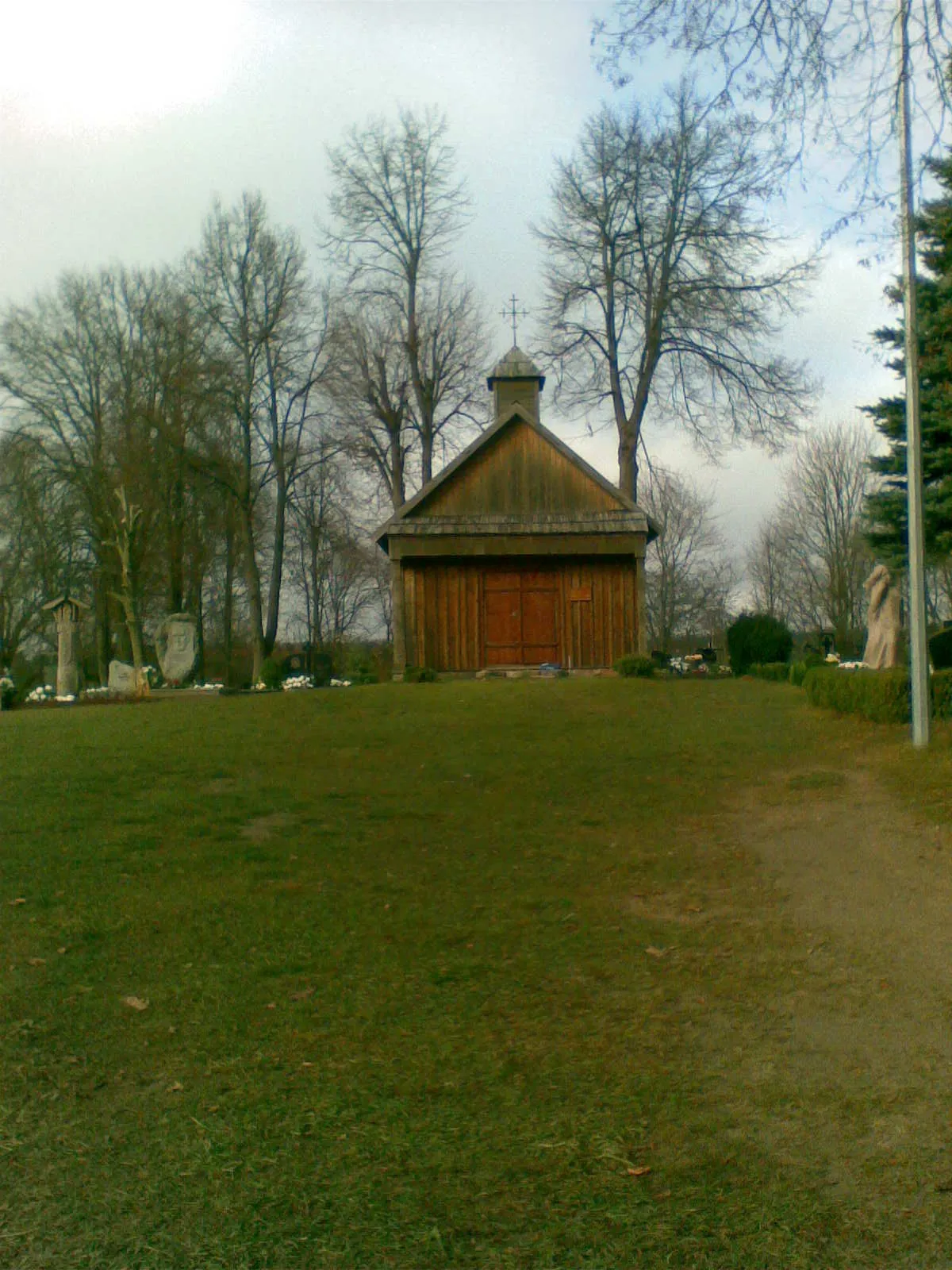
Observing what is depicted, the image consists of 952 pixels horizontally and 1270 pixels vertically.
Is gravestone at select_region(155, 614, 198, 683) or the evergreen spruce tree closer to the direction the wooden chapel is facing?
the evergreen spruce tree

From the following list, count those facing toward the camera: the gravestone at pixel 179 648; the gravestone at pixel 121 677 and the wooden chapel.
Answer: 3

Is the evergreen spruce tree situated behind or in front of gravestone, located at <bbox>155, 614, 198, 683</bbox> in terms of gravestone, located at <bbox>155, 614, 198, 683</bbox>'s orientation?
in front

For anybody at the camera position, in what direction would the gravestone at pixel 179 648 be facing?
facing the viewer

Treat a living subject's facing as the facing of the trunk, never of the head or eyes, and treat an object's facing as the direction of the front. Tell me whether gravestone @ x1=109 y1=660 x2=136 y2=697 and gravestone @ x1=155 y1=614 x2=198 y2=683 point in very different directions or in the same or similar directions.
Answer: same or similar directions

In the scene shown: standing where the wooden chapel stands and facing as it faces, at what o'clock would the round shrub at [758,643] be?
The round shrub is roughly at 8 o'clock from the wooden chapel.

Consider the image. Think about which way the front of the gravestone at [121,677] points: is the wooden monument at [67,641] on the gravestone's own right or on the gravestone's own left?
on the gravestone's own right

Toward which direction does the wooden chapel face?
toward the camera

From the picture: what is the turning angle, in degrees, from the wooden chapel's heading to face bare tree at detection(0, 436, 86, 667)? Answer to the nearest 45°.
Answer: approximately 135° to its right

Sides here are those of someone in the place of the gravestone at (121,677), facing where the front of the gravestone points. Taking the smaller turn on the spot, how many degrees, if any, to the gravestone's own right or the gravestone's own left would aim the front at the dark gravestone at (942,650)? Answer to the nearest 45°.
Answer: approximately 45° to the gravestone's own left

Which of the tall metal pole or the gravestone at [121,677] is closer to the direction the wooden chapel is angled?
the tall metal pole

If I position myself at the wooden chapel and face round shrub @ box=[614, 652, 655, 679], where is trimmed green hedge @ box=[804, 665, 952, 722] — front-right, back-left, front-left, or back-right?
front-right

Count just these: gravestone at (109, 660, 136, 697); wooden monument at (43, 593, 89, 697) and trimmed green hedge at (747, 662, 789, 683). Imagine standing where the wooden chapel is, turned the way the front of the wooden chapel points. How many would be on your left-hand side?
1
